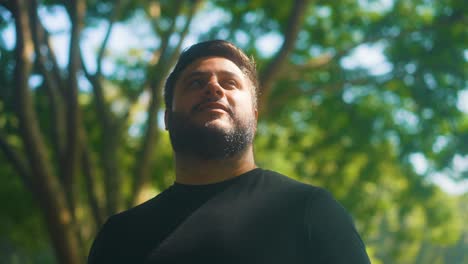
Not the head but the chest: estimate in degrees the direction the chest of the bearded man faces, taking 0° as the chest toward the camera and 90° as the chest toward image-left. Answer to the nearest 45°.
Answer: approximately 0°
